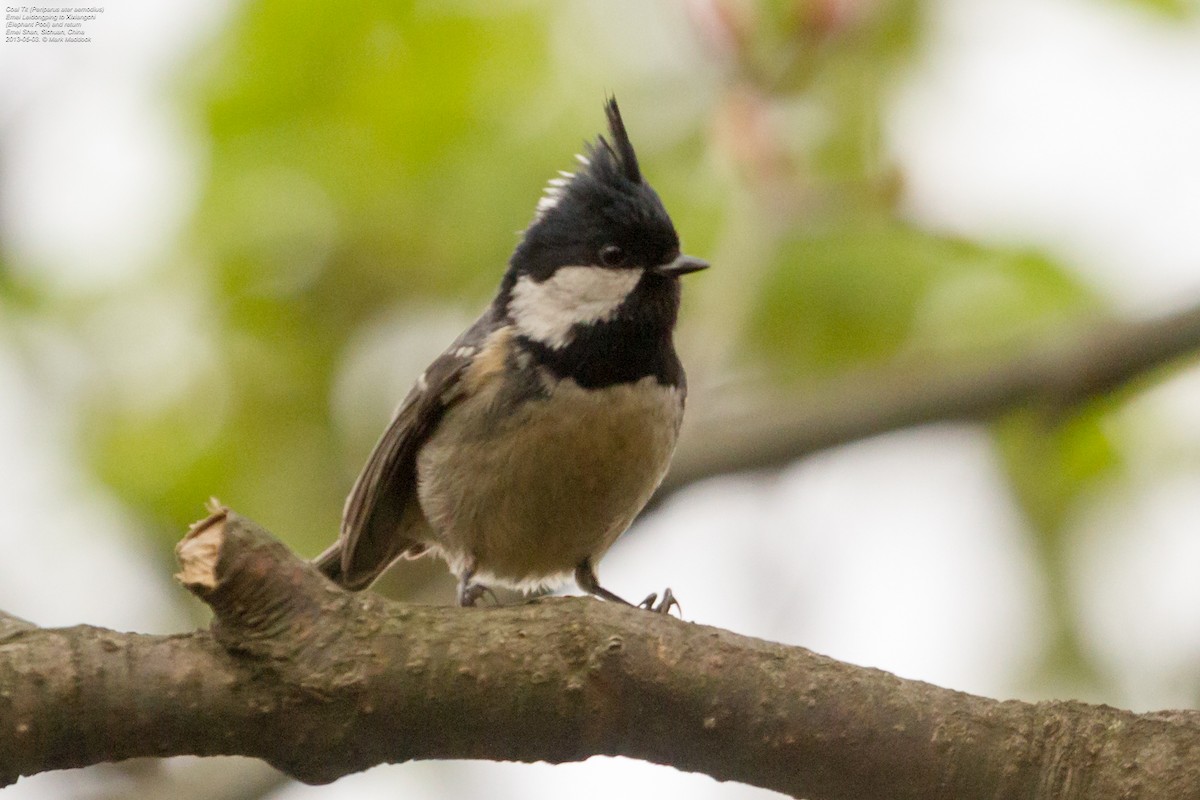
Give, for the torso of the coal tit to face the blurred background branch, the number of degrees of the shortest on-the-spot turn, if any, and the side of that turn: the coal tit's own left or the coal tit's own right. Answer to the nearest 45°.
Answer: approximately 135° to the coal tit's own left

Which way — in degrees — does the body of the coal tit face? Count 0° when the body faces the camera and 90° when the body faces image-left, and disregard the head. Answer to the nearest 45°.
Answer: approximately 315°
